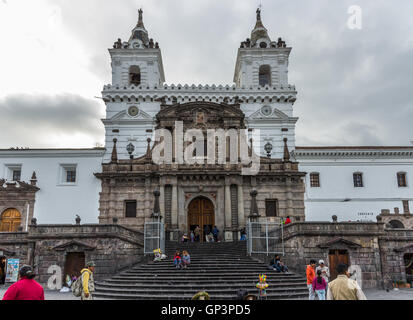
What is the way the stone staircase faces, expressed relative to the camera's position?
facing the viewer

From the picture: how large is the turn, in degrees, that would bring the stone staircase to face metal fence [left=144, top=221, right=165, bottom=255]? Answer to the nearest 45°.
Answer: approximately 135° to its right

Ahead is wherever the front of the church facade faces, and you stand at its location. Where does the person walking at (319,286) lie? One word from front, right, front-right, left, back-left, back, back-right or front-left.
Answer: front

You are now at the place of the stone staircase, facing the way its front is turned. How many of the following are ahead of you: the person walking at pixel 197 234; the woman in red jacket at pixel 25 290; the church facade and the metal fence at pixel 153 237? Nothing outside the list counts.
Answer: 1

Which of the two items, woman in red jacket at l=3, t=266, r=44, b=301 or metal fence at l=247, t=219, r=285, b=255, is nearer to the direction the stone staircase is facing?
the woman in red jacket

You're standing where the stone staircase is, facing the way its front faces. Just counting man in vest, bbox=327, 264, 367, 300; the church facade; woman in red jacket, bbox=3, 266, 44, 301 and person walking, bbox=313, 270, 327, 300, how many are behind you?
1

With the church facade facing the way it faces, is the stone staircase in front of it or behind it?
in front

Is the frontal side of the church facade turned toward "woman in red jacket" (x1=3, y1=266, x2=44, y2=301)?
yes

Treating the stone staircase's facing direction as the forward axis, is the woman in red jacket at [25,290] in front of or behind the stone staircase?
in front

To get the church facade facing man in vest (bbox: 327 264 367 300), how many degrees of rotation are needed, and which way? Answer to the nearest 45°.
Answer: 0° — it already faces them

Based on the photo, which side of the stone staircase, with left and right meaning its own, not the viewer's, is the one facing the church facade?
back

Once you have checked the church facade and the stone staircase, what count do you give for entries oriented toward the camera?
2
